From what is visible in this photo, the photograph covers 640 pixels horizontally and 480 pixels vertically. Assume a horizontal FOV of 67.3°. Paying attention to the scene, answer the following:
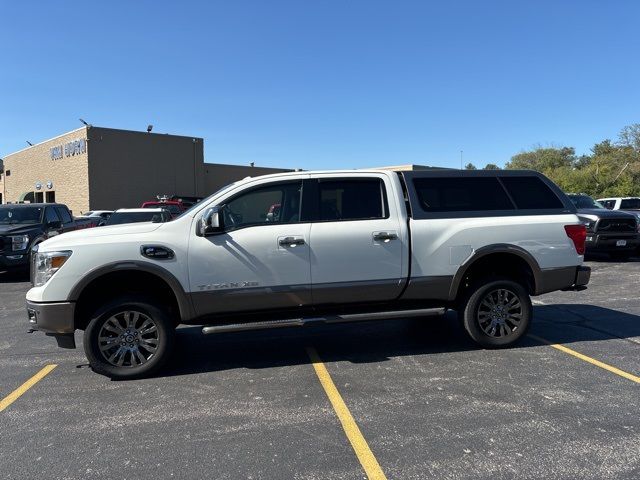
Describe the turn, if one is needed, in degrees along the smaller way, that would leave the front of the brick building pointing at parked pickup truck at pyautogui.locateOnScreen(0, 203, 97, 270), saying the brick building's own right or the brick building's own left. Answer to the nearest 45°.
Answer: approximately 45° to the brick building's own left

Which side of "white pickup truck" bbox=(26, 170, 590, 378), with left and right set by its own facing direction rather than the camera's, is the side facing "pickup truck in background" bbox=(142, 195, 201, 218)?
right

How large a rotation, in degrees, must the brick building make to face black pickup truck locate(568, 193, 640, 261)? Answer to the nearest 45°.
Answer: approximately 90° to its left

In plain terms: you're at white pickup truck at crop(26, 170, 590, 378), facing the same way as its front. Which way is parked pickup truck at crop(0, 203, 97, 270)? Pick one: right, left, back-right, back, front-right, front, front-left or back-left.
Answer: front-right

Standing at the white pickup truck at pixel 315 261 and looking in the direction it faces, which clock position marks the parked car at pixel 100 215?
The parked car is roughly at 2 o'clock from the white pickup truck.

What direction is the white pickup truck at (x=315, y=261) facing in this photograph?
to the viewer's left

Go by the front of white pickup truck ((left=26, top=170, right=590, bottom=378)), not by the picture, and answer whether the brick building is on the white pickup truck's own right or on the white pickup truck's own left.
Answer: on the white pickup truck's own right

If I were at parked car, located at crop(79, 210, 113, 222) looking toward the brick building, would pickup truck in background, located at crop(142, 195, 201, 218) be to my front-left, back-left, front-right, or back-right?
back-right

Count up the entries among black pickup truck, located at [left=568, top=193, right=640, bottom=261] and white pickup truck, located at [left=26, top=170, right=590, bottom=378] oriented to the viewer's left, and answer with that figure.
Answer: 1

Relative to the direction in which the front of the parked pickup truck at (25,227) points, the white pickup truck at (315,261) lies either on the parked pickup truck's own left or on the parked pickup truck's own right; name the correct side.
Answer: on the parked pickup truck's own left

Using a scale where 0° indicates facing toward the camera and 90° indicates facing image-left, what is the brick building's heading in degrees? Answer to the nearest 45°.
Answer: approximately 45°
